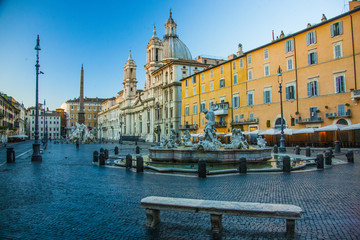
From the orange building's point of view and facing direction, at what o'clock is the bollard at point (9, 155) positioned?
The bollard is roughly at 12 o'clock from the orange building.

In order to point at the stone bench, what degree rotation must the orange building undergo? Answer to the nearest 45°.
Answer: approximately 45° to its left

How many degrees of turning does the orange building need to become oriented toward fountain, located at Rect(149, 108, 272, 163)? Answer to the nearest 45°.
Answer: approximately 45° to its left

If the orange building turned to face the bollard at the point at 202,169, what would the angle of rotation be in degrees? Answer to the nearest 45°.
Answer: approximately 45° to its left

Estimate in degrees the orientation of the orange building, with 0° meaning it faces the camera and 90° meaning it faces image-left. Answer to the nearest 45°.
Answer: approximately 45°
